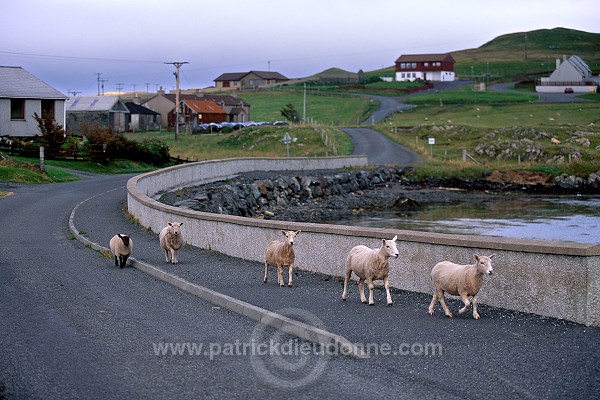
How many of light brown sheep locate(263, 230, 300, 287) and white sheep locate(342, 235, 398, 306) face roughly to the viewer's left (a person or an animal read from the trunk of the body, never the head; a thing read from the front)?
0

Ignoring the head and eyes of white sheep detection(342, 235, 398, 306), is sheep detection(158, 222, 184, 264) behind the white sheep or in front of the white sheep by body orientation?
behind

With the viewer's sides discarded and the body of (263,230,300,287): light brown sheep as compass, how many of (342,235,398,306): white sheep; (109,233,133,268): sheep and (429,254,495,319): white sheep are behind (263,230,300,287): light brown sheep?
1

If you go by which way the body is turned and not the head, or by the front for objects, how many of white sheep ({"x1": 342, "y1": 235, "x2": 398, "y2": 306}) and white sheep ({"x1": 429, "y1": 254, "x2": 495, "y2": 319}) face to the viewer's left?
0

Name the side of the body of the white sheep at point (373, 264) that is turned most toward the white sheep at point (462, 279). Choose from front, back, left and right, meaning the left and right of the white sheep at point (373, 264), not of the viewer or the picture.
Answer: front

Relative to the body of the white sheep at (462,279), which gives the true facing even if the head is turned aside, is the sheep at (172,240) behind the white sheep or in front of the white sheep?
behind

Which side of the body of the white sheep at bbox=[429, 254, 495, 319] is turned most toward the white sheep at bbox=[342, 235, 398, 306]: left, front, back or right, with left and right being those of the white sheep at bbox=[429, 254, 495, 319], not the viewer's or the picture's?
back

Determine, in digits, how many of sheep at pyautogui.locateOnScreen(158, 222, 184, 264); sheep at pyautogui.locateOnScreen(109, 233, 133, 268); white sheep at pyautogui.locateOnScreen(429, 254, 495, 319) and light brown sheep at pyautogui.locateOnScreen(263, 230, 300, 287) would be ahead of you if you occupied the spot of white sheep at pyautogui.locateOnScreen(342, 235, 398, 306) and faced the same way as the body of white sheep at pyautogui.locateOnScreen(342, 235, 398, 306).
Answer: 1

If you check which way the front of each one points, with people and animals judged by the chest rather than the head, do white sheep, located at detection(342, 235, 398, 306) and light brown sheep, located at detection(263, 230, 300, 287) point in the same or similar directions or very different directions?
same or similar directions

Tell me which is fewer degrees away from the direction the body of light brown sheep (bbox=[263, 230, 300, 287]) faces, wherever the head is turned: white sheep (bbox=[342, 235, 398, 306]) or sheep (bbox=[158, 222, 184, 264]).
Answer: the white sheep

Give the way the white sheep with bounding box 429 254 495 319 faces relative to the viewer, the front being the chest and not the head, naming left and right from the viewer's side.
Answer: facing the viewer and to the right of the viewer
